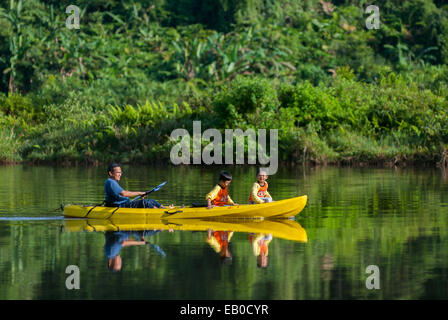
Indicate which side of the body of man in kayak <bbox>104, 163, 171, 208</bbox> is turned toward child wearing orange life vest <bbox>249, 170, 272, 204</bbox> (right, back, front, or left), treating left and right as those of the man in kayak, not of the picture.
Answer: front

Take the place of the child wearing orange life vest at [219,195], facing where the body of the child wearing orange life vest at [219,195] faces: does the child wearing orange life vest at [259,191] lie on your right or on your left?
on your left

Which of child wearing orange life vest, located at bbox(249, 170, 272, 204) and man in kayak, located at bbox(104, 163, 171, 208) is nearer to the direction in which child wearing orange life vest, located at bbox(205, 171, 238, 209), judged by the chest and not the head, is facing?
the child wearing orange life vest

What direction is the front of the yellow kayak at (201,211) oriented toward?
to the viewer's right

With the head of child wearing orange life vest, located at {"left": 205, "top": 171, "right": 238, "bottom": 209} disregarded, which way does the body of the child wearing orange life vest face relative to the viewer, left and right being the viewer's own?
facing the viewer and to the right of the viewer

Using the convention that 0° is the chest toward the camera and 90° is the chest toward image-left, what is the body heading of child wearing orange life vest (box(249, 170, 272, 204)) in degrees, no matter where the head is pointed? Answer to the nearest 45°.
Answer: approximately 315°

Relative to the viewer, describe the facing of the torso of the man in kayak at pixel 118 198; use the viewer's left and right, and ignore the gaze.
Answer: facing to the right of the viewer
